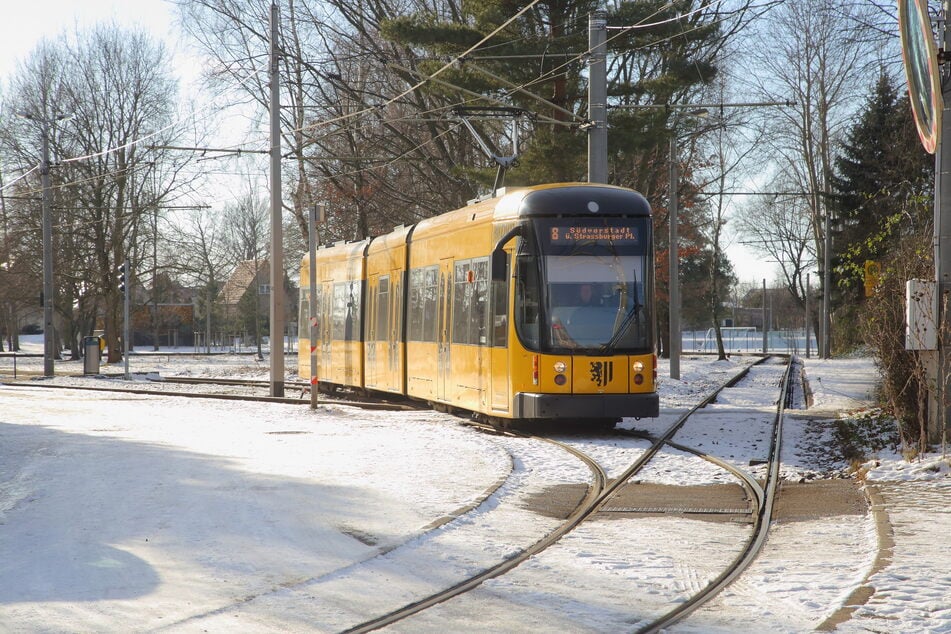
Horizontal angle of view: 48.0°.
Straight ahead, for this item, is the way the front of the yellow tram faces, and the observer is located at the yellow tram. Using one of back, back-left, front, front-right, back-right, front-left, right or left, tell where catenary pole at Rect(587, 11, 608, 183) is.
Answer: back-left

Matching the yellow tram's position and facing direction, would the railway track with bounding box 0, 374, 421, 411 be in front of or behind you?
behind

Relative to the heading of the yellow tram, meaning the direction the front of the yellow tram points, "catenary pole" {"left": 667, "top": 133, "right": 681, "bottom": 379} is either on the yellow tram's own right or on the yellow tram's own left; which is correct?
on the yellow tram's own left

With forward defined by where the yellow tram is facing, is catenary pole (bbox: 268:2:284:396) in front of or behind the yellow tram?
behind

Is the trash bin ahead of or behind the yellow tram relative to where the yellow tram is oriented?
behind

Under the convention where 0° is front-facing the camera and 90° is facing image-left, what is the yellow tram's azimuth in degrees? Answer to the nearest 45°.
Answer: approximately 315°

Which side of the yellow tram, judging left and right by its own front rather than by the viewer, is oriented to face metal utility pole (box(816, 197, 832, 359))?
left
